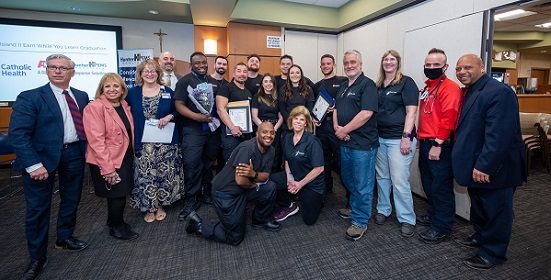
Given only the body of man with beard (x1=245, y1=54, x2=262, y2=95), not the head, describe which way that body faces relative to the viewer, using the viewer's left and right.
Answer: facing the viewer

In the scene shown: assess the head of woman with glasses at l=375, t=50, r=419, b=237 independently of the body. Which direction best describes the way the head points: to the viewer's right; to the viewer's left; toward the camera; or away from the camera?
toward the camera

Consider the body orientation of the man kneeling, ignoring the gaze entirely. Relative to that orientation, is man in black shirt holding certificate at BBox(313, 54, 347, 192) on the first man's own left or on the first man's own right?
on the first man's own left

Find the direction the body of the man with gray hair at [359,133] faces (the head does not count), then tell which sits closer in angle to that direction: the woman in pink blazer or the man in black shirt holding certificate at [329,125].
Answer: the woman in pink blazer

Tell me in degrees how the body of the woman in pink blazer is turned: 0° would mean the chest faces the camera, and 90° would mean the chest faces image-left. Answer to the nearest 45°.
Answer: approximately 315°

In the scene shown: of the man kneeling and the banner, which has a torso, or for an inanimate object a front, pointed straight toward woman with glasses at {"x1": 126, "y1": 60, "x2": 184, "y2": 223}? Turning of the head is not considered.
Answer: the banner

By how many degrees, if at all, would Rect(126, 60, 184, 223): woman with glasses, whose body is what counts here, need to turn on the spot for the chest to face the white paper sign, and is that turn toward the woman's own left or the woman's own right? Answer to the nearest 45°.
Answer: approximately 135° to the woman's own left

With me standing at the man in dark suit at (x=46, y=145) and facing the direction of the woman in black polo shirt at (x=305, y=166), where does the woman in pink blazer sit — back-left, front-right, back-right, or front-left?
front-left

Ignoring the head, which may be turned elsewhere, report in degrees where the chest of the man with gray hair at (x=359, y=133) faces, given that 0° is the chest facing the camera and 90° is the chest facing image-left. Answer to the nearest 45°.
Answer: approximately 45°

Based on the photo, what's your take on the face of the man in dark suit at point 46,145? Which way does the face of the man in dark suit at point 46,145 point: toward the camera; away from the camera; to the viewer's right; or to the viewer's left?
toward the camera

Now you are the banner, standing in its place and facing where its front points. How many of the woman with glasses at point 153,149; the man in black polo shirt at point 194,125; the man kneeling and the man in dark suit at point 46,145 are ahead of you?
4

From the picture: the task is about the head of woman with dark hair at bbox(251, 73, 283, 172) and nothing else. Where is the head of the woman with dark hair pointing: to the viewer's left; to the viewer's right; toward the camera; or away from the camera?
toward the camera

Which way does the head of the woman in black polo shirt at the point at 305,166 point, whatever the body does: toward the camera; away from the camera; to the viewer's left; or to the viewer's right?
toward the camera

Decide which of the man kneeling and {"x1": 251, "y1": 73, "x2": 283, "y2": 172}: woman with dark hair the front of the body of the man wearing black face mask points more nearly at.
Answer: the man kneeling

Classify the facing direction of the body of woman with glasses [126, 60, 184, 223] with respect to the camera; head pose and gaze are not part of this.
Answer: toward the camera

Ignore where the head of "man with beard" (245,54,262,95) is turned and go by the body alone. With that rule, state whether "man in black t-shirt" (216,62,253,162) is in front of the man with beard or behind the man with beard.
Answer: in front

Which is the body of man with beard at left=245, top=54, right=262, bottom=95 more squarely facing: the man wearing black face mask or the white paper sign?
the man wearing black face mask
